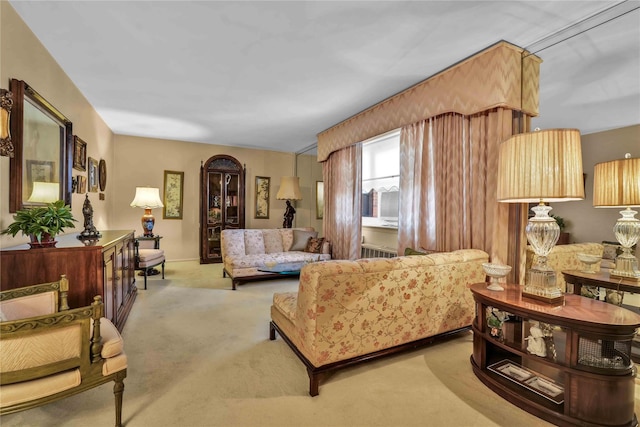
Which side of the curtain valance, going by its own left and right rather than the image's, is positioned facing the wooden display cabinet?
right

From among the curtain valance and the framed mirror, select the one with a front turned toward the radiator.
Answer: the framed mirror

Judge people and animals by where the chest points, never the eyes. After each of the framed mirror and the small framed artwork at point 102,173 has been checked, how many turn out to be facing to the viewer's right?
2

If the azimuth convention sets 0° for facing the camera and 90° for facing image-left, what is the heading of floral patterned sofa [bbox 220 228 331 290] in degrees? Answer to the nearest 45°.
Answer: approximately 315°

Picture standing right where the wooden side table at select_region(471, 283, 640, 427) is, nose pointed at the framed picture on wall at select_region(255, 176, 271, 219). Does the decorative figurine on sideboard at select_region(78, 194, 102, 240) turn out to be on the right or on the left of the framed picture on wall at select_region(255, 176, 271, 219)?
left

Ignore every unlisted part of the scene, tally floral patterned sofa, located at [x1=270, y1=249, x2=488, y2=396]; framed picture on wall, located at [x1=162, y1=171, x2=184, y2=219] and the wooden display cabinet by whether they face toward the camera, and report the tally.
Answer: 2

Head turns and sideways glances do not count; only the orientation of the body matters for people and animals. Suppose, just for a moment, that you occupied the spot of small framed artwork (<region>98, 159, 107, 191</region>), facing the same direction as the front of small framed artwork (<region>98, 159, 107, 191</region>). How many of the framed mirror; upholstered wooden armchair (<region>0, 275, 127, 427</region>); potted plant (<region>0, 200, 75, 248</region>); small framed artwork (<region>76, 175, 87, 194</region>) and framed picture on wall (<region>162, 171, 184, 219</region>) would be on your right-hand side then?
4

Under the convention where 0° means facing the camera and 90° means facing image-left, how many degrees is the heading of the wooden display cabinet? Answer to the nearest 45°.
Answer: approximately 0°

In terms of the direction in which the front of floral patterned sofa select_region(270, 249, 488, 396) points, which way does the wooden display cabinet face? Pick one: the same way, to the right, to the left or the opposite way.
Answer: the opposite way

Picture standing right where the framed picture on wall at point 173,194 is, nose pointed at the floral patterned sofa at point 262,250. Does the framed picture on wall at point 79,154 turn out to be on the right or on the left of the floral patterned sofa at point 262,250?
right

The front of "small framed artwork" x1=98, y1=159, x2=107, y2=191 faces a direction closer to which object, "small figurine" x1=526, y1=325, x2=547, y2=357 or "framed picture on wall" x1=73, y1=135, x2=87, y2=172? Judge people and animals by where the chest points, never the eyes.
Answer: the small figurine
